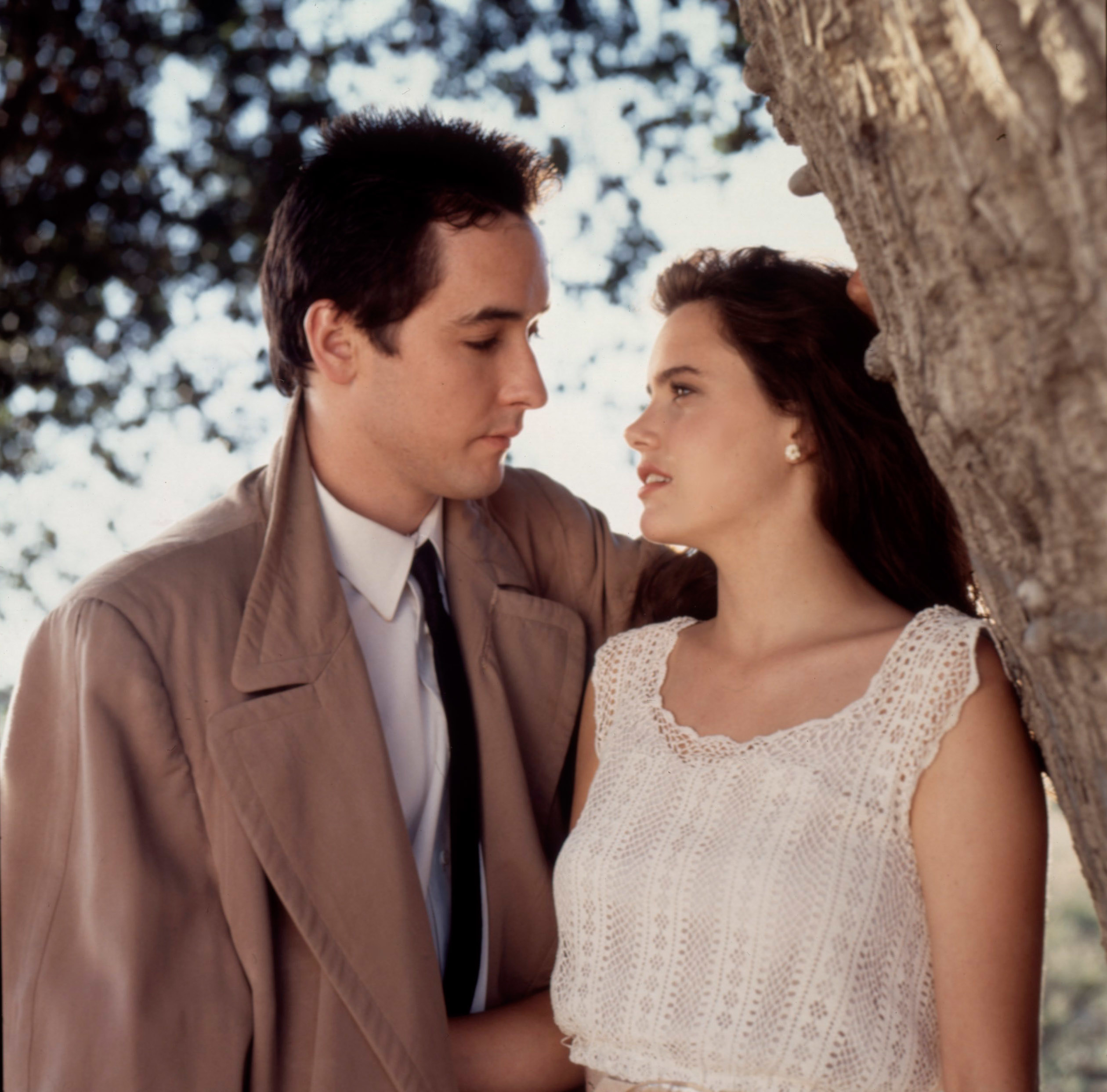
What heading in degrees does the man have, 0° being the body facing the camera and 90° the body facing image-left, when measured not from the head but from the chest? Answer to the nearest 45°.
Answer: approximately 315°

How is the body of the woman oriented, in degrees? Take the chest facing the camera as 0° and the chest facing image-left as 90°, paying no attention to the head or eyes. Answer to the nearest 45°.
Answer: approximately 45°
